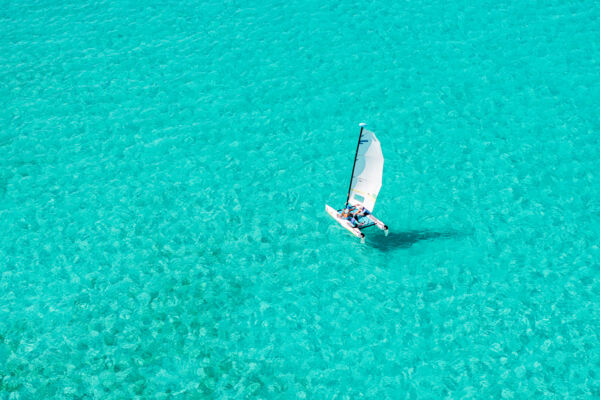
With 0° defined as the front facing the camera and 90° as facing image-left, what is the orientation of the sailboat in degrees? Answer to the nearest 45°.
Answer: approximately 135°
